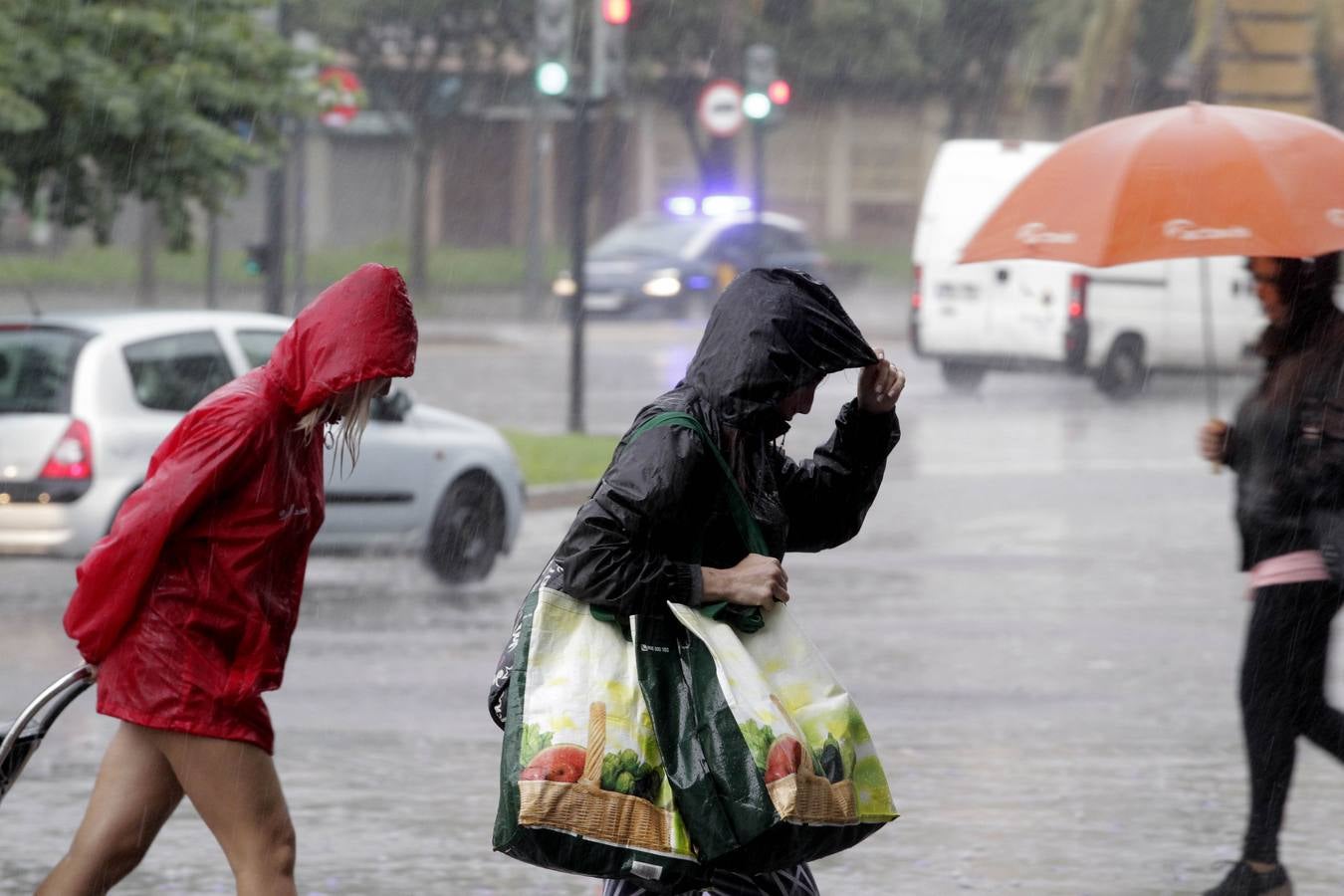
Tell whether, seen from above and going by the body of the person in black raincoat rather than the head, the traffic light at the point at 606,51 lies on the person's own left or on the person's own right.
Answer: on the person's own left

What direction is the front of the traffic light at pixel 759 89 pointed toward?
toward the camera

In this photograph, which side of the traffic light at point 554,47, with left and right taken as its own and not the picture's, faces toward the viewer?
front

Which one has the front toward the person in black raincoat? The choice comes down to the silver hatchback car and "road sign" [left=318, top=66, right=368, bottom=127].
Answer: the road sign

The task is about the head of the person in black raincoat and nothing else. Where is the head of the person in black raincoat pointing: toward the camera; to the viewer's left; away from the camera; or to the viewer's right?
to the viewer's right

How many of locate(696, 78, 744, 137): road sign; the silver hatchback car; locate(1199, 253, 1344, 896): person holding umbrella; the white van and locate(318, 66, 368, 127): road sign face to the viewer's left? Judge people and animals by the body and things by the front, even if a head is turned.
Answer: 1

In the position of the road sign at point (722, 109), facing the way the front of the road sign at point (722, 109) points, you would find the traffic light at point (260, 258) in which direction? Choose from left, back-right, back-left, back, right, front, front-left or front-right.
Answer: front-right

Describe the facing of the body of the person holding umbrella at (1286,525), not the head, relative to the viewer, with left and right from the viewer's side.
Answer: facing to the left of the viewer

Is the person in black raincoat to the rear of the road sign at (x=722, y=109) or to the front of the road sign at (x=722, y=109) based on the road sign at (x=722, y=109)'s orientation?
to the front

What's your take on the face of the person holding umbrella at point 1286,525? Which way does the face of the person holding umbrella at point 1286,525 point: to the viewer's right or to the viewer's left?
to the viewer's left

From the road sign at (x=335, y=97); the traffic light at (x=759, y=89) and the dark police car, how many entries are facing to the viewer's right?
0

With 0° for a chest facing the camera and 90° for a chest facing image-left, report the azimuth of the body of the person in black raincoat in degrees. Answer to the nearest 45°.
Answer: approximately 270°

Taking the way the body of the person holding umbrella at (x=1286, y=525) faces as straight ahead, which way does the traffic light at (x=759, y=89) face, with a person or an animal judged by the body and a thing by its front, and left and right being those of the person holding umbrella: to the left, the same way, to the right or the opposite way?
to the left

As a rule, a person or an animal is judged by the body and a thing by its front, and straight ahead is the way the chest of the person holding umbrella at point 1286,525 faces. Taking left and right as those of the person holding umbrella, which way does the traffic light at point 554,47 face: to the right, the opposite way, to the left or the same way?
to the left

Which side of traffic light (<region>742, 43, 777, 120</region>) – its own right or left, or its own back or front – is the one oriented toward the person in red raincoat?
front

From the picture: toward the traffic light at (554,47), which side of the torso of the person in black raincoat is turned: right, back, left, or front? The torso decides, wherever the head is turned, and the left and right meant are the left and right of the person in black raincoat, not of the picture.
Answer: left

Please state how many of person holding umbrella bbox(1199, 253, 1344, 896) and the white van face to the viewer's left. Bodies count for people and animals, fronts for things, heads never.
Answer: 1
